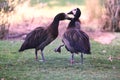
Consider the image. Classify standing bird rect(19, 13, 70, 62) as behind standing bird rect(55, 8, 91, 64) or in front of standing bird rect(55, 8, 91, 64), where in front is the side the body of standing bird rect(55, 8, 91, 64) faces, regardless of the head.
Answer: in front

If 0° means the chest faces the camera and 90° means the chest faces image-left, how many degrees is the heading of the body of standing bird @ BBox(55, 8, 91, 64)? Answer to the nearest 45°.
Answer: approximately 135°

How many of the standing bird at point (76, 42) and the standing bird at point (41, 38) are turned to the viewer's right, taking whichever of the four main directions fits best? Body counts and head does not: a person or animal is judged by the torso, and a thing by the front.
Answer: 1

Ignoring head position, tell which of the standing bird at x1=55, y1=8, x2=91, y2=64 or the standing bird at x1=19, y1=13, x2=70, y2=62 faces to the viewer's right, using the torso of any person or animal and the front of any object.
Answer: the standing bird at x1=19, y1=13, x2=70, y2=62

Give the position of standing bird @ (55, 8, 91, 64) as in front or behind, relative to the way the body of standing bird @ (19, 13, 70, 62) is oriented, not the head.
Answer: in front

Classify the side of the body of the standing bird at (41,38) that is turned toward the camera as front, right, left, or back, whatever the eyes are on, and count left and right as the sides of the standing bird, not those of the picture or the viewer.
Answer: right
